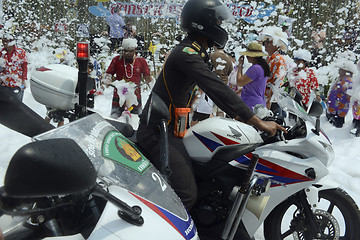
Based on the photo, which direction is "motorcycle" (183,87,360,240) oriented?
to the viewer's right

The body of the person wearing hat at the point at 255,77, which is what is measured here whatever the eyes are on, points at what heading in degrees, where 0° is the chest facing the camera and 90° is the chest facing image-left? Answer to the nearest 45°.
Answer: approximately 90°

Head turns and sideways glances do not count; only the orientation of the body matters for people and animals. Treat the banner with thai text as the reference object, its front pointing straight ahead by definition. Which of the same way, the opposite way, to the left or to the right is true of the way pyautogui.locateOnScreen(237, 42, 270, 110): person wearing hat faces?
to the right

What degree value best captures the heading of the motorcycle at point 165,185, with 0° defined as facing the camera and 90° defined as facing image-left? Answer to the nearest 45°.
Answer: approximately 315°

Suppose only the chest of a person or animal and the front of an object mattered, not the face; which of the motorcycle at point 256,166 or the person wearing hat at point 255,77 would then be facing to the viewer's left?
the person wearing hat

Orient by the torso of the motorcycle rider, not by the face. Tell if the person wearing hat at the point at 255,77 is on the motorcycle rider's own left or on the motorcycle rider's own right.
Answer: on the motorcycle rider's own left

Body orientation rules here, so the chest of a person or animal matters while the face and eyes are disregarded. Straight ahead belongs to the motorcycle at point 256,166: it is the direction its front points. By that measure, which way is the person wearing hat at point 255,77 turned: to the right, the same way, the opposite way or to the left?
the opposite way

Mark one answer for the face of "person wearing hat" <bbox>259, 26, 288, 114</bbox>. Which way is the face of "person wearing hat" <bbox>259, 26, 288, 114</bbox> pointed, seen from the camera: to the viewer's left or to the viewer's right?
to the viewer's left

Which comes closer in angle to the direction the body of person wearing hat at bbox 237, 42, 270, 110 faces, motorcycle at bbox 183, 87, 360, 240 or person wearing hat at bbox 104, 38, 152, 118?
the person wearing hat

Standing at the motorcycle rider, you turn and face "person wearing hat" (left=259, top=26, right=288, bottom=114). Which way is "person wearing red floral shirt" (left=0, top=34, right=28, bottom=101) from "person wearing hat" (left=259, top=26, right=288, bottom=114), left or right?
left
